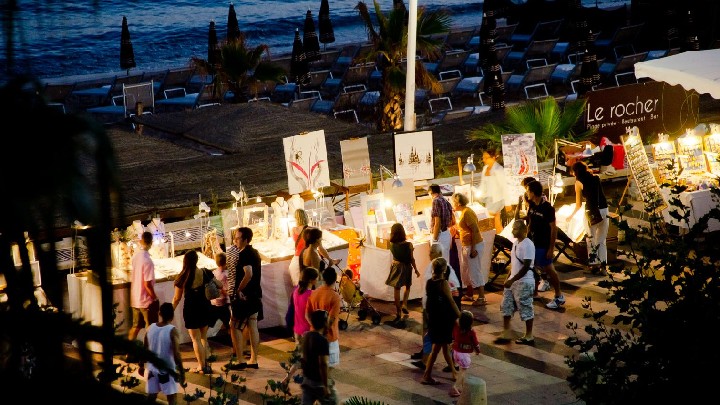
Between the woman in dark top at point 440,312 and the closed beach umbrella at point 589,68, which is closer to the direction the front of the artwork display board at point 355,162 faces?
the woman in dark top

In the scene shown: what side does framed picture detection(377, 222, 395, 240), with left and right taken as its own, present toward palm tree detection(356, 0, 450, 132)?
back

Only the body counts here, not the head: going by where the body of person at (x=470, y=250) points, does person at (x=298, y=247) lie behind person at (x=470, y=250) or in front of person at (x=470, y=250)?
in front

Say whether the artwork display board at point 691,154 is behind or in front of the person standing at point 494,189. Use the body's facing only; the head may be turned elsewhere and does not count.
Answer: behind

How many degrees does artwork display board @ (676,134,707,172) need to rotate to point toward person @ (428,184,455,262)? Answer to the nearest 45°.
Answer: approximately 45° to its right

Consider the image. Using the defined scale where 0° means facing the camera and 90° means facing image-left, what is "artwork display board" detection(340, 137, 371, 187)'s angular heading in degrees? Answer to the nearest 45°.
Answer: approximately 0°

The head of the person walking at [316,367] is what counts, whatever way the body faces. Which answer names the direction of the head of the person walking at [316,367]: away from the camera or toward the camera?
away from the camera

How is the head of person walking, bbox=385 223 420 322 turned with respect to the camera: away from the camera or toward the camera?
away from the camera

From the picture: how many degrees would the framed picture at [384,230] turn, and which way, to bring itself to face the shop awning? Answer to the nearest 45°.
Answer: approximately 135° to its left

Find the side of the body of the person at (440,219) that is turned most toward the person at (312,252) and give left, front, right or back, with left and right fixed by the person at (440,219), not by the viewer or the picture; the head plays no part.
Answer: left

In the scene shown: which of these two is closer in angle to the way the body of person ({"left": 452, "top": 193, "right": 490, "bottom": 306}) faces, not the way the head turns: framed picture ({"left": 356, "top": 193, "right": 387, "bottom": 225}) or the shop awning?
the framed picture

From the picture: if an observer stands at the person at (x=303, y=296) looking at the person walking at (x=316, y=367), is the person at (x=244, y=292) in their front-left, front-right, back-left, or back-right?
back-right

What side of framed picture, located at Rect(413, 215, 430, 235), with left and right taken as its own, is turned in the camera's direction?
front

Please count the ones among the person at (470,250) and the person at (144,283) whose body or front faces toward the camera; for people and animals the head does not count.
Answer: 0

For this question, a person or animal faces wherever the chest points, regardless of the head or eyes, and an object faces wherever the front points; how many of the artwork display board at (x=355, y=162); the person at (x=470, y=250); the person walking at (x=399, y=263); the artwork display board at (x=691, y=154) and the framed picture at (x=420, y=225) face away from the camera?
1

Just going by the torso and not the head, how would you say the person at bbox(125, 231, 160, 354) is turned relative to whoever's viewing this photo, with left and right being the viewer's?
facing away from the viewer and to the right of the viewer

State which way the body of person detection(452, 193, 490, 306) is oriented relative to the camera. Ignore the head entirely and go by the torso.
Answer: to the viewer's left
